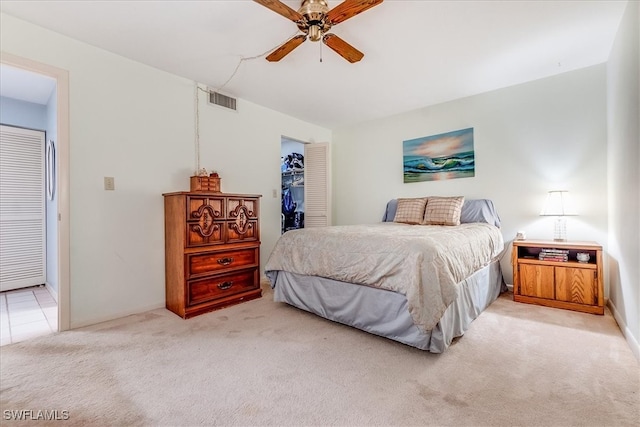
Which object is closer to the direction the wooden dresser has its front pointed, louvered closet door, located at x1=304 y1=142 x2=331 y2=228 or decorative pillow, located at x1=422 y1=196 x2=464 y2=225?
the decorative pillow

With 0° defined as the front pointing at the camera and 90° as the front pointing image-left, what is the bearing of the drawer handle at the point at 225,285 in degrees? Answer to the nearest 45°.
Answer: approximately 315°

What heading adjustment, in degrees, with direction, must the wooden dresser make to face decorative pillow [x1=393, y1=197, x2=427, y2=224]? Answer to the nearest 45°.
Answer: approximately 45° to its left

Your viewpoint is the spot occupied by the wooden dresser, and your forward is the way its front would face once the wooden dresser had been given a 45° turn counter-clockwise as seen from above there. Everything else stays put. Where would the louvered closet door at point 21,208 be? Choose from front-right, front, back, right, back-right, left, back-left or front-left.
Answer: back-left

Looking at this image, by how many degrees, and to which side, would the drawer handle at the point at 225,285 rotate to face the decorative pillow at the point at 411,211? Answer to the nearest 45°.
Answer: approximately 45° to its left

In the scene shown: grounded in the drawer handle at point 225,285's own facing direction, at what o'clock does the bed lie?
The bed is roughly at 12 o'clock from the drawer handle.

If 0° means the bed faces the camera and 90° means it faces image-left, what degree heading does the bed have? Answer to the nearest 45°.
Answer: approximately 45°

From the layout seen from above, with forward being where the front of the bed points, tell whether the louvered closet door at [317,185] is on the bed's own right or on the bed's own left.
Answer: on the bed's own right

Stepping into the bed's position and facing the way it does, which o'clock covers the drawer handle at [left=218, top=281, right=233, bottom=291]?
The drawer handle is roughly at 2 o'clock from the bed.
